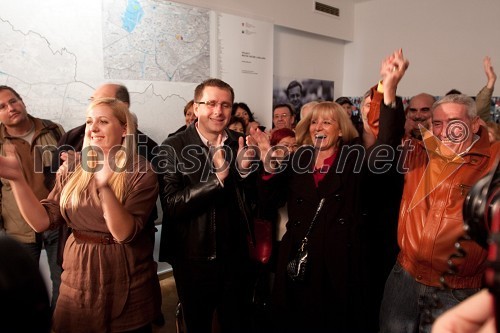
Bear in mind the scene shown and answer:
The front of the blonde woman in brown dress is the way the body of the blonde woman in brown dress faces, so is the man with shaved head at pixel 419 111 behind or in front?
behind

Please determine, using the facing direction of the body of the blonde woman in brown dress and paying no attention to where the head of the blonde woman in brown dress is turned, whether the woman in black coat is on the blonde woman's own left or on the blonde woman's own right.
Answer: on the blonde woman's own left

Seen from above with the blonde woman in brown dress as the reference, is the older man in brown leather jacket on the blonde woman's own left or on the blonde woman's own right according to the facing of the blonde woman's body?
on the blonde woman's own left

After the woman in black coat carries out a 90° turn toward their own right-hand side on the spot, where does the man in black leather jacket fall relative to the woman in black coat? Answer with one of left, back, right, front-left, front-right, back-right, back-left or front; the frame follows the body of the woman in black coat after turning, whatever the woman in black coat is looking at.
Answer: front

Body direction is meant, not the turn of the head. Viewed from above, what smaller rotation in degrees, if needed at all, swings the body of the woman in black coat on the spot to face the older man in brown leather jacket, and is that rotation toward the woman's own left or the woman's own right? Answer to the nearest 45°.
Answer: approximately 45° to the woman's own left

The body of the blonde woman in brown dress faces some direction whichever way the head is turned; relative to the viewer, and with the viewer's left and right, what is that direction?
facing the viewer and to the left of the viewer

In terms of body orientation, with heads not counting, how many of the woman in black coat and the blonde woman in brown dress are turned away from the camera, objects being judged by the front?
0

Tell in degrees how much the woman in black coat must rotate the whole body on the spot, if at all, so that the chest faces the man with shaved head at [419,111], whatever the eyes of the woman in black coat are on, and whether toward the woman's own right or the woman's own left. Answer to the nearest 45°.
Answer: approximately 135° to the woman's own left

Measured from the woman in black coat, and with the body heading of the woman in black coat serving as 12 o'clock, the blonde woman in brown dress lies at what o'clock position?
The blonde woman in brown dress is roughly at 2 o'clock from the woman in black coat.

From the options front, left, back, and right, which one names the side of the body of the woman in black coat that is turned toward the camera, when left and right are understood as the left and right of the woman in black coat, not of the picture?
front

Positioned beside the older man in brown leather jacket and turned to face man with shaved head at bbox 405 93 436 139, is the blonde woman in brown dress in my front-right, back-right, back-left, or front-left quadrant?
back-left
